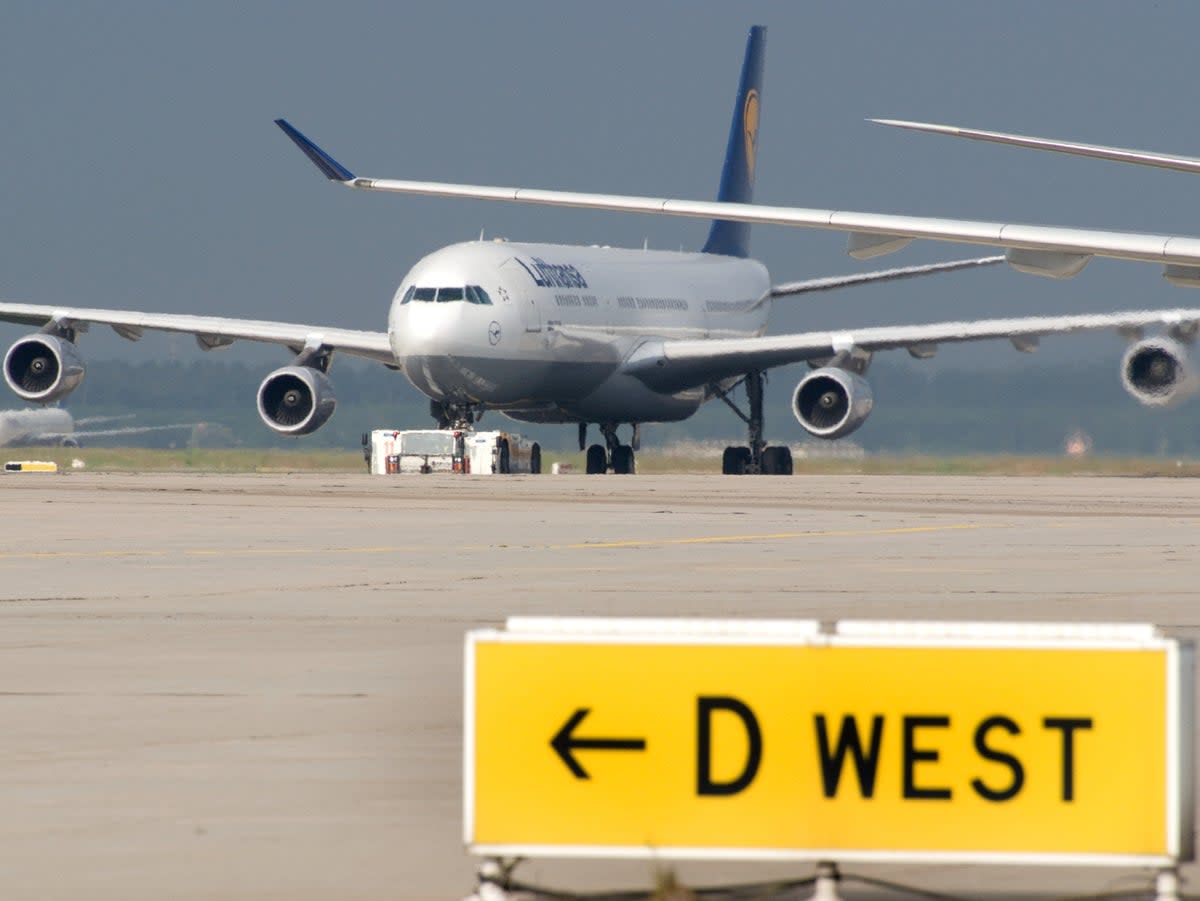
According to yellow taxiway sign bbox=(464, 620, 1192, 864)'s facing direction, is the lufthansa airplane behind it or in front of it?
behind

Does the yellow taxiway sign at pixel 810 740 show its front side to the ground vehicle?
no

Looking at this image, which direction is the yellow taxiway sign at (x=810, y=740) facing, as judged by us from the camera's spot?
facing the viewer

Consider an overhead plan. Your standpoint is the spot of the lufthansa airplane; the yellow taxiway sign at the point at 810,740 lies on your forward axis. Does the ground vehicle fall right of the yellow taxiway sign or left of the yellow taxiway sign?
right
